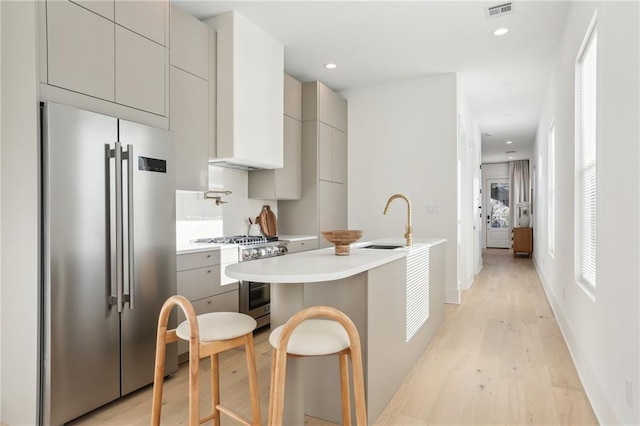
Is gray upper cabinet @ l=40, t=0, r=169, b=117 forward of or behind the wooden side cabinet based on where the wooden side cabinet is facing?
forward

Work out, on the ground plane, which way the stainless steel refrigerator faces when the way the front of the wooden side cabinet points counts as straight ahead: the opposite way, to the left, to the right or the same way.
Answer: to the left

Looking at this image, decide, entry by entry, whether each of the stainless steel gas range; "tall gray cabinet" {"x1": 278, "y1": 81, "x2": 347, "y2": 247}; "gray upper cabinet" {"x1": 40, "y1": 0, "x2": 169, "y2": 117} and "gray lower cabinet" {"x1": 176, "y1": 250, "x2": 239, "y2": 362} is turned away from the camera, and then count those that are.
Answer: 0

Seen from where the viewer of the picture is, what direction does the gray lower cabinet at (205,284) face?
facing the viewer and to the right of the viewer

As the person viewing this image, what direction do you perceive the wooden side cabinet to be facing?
facing the viewer

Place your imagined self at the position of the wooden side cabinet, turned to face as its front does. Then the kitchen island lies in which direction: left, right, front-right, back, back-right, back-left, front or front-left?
front

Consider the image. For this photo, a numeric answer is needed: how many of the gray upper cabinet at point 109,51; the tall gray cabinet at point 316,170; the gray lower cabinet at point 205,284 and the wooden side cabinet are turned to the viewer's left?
1

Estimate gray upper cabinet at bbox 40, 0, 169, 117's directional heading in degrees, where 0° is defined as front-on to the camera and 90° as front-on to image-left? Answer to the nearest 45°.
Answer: approximately 315°

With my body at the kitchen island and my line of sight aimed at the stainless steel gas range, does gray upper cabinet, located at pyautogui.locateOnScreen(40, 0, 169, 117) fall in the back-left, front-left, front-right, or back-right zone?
front-left

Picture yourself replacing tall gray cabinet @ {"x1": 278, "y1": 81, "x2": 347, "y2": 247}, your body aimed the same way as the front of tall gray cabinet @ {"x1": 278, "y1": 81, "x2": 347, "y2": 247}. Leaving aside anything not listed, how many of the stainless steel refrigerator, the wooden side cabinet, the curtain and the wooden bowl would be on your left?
2

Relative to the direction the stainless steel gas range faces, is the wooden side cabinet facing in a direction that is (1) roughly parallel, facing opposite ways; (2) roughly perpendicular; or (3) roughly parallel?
roughly perpendicular

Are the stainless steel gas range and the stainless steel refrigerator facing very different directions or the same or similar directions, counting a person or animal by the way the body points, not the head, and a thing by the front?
same or similar directions

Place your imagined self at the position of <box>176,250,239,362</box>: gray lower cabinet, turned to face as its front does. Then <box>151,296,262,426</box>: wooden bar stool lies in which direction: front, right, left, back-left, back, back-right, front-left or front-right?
front-right

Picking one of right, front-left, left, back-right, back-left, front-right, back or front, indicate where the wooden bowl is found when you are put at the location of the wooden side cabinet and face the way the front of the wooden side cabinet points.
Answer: front

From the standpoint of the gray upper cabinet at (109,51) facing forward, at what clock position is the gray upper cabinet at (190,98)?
the gray upper cabinet at (190,98) is roughly at 9 o'clock from the gray upper cabinet at (109,51).

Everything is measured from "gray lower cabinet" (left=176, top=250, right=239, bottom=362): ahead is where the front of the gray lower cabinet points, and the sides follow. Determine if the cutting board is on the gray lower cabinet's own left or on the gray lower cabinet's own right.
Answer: on the gray lower cabinet's own left

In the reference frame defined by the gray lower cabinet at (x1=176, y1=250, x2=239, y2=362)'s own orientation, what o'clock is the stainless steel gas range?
The stainless steel gas range is roughly at 9 o'clock from the gray lower cabinet.
